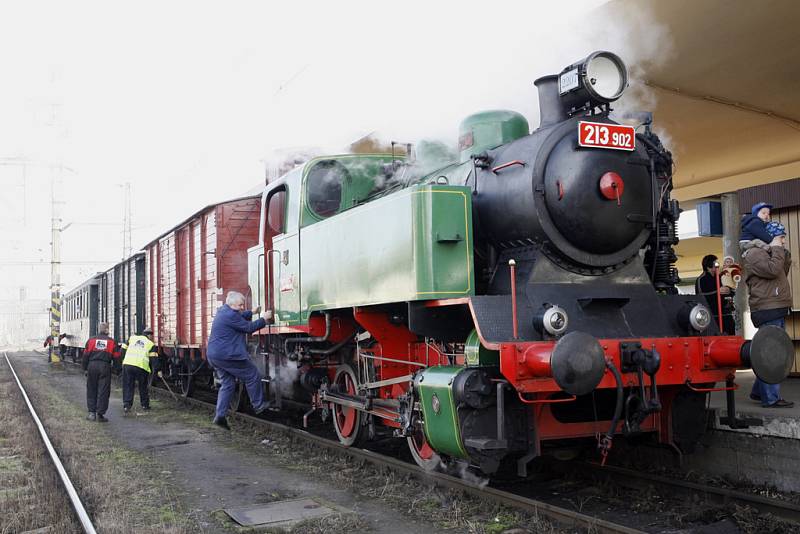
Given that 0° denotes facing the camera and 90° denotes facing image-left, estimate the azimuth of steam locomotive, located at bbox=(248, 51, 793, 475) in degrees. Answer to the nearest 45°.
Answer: approximately 315°

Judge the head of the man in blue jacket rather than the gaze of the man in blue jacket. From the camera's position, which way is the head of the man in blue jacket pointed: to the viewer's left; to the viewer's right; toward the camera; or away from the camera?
to the viewer's right

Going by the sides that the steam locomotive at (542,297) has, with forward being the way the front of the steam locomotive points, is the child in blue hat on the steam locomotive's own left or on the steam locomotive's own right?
on the steam locomotive's own left

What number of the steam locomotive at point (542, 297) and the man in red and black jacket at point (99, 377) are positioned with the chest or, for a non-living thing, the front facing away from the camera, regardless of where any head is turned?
1

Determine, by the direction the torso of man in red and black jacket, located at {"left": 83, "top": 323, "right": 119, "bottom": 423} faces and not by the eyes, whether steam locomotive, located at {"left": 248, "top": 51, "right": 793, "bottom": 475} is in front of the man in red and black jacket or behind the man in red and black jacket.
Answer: behind

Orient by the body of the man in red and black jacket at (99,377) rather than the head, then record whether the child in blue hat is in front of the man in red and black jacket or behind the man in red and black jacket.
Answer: behind

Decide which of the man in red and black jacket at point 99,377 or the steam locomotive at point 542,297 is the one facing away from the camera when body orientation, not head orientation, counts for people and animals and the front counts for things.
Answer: the man in red and black jacket

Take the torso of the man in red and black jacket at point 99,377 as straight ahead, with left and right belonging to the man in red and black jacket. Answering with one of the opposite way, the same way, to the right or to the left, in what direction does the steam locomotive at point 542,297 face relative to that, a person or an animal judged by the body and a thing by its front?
the opposite way

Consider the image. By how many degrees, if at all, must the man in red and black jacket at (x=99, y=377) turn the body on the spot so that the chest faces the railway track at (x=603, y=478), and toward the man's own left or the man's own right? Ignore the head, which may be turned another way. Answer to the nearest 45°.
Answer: approximately 135° to the man's own right

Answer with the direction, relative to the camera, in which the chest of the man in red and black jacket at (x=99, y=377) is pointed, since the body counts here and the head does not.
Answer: away from the camera

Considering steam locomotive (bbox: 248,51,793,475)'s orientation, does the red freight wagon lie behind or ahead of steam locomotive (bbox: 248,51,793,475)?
behind

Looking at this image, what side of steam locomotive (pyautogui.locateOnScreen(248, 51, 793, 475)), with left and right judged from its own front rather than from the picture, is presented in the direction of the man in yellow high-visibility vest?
back
